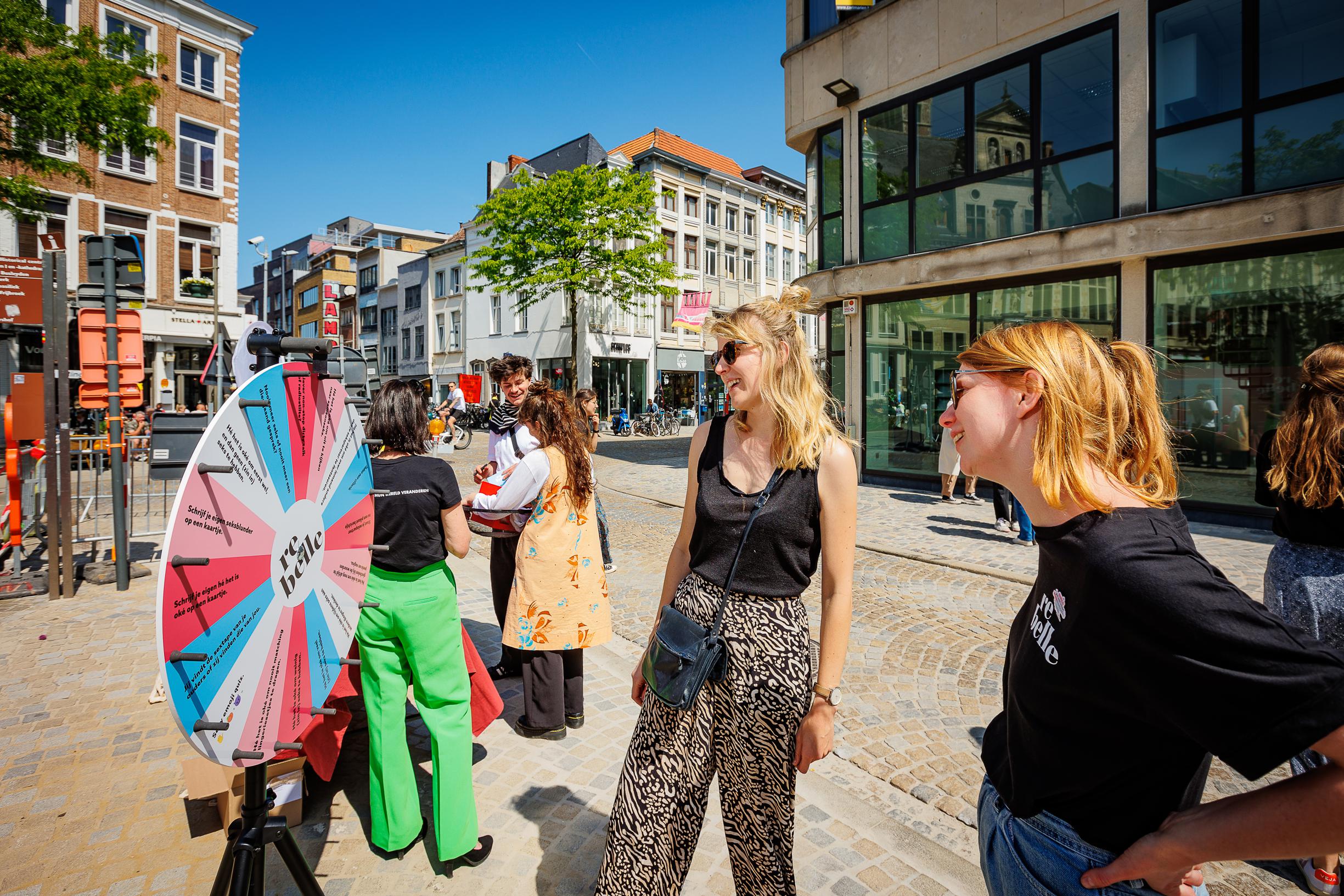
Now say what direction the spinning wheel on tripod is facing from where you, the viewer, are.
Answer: facing the viewer and to the right of the viewer

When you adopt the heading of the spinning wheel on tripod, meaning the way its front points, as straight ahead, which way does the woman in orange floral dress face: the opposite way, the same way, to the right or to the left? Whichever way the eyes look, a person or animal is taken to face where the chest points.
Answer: the opposite way

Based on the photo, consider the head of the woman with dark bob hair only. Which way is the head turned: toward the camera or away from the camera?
away from the camera

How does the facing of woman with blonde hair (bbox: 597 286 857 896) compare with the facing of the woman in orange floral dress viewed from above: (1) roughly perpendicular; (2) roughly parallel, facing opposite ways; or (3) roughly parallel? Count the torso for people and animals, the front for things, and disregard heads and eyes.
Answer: roughly perpendicular

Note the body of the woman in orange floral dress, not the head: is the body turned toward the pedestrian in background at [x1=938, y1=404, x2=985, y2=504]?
no

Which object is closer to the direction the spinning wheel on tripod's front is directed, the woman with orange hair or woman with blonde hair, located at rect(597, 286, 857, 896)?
the woman with orange hair

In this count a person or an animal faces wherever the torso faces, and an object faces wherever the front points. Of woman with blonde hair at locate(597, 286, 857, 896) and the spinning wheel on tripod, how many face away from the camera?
0

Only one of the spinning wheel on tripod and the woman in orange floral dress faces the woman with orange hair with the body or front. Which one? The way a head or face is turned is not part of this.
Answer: the spinning wheel on tripod

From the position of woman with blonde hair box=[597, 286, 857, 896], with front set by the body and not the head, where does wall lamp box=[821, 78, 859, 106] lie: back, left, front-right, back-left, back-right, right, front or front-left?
back-right

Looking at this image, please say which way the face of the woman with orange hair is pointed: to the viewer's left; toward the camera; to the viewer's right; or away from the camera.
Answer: to the viewer's left

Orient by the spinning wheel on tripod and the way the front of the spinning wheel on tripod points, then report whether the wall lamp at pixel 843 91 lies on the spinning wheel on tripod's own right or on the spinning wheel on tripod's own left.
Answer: on the spinning wheel on tripod's own left

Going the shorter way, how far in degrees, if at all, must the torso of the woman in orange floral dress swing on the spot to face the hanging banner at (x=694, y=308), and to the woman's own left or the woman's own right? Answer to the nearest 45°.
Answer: approximately 45° to the woman's own right

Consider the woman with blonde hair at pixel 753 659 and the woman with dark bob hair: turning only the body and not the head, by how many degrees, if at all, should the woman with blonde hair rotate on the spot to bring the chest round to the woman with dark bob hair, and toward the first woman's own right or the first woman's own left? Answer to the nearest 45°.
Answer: approximately 90° to the first woman's own right

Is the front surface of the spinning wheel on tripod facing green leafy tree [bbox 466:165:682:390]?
no

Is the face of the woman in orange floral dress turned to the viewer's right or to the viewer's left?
to the viewer's left

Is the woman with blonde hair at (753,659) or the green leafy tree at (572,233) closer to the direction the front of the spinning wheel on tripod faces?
the woman with blonde hair

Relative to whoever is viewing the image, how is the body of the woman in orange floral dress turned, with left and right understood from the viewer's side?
facing away from the viewer and to the left of the viewer

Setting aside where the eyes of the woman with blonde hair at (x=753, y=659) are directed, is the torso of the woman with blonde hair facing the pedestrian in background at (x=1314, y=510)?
no

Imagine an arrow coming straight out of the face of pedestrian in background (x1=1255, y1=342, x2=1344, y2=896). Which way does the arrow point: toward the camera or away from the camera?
away from the camera
